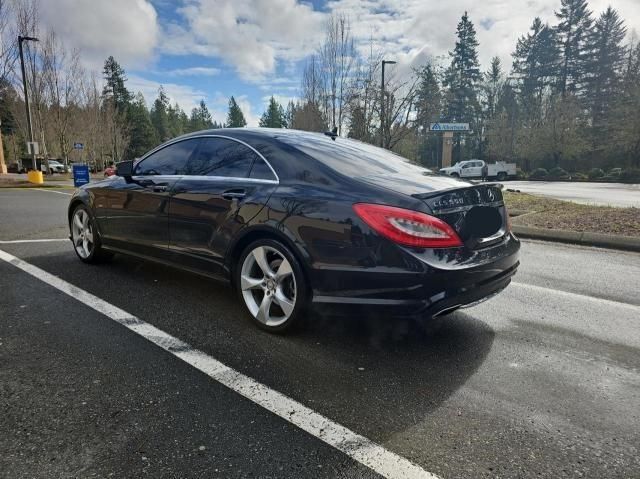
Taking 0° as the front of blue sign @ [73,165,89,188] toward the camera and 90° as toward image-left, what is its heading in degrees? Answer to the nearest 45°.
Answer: approximately 0°

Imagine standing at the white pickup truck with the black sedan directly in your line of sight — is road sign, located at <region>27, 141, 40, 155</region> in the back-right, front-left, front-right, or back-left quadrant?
front-right

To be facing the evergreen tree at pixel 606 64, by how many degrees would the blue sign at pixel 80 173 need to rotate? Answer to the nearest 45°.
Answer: approximately 90° to its left

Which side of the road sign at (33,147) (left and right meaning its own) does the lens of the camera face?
front

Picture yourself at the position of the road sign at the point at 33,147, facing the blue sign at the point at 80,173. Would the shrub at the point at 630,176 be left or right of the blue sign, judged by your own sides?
left

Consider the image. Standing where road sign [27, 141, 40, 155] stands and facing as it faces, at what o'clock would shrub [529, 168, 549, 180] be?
The shrub is roughly at 9 o'clock from the road sign.

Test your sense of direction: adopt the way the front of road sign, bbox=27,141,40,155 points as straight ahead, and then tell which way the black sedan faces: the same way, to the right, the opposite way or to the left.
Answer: the opposite way

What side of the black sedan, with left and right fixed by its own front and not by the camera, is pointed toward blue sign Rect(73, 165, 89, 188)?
front

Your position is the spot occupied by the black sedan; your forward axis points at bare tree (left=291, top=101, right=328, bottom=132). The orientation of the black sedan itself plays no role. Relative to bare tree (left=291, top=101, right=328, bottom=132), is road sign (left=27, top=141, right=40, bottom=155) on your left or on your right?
left

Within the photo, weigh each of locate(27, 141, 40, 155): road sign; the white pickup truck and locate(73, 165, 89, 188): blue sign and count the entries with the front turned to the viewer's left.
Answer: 1

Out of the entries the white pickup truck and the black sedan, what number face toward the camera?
0

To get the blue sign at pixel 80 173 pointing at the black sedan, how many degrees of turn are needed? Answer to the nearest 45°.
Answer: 0° — it already faces it

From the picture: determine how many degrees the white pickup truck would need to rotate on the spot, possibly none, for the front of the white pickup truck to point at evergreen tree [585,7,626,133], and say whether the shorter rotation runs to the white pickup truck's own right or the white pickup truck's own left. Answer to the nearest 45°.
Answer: approximately 135° to the white pickup truck's own right

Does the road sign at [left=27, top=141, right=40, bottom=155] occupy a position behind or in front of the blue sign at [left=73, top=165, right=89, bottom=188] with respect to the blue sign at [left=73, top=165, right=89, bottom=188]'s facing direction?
behind

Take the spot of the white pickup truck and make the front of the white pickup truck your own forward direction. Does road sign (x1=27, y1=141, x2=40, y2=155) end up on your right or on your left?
on your left

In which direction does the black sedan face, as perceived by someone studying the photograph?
facing away from the viewer and to the left of the viewer

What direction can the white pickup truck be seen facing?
to the viewer's left
